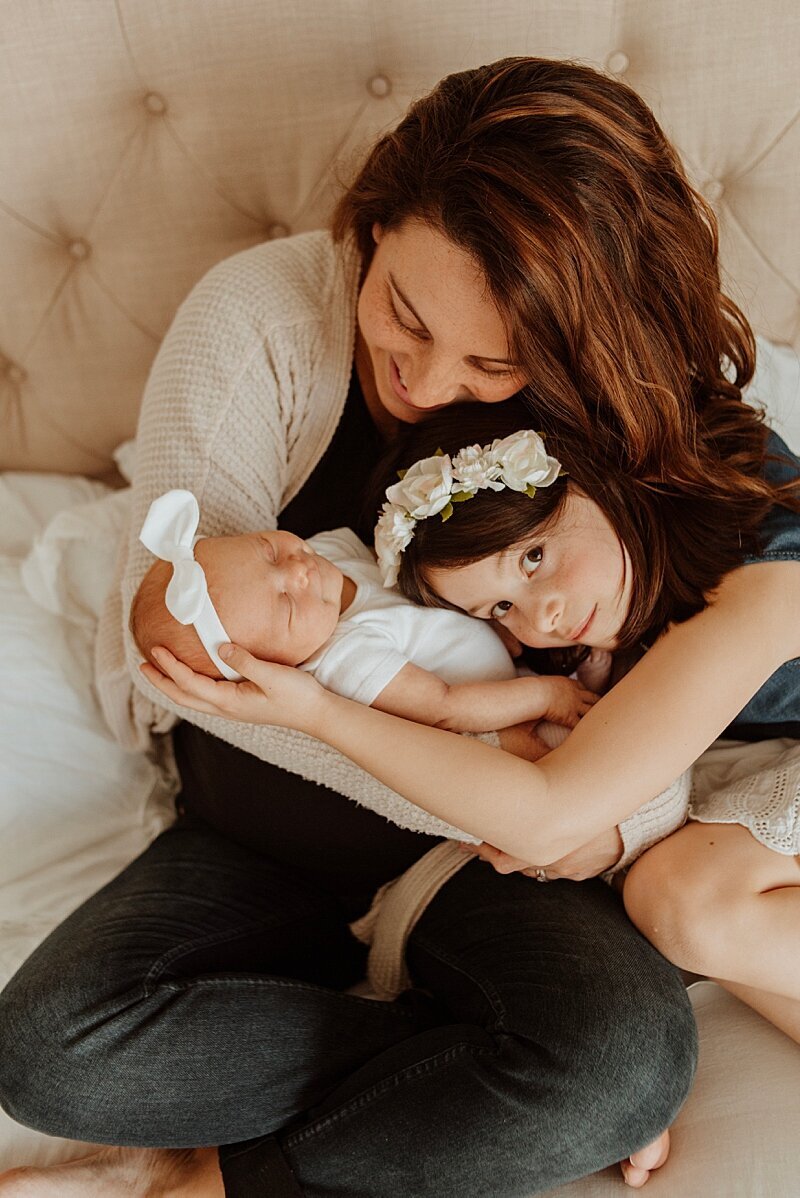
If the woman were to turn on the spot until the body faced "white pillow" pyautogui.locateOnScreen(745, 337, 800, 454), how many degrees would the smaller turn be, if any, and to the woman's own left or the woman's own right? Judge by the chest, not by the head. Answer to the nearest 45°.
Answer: approximately 135° to the woman's own left
